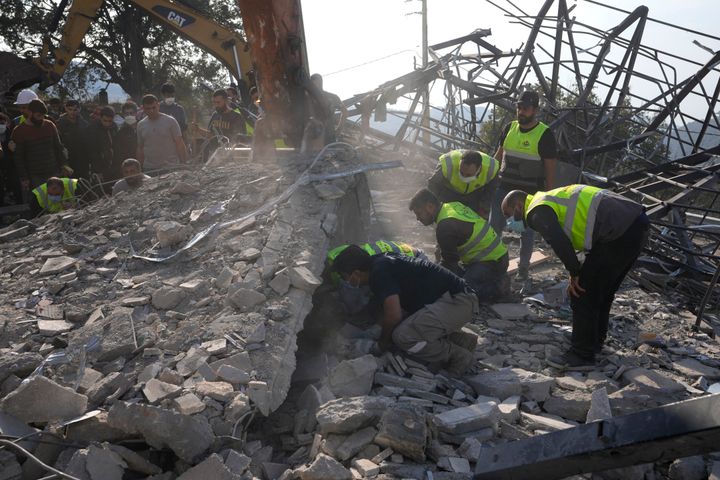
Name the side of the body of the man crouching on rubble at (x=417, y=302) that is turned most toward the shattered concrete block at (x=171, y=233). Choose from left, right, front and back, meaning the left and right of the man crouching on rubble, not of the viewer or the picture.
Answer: front

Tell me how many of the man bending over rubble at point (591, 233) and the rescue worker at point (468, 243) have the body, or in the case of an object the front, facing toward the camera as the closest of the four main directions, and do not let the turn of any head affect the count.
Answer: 0

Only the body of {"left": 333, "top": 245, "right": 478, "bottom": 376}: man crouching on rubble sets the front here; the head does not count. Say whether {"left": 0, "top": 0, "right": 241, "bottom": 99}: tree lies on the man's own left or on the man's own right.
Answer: on the man's own right

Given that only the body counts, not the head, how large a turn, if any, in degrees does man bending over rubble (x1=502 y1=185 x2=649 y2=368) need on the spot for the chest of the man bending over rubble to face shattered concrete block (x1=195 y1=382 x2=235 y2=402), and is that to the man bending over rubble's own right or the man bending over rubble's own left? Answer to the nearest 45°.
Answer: approximately 45° to the man bending over rubble's own left

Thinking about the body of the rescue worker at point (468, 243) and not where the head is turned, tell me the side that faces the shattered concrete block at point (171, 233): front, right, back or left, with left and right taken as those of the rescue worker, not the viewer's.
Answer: front

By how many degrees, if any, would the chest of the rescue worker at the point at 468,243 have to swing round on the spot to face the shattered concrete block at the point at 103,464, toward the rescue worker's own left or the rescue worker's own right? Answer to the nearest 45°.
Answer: approximately 45° to the rescue worker's own left

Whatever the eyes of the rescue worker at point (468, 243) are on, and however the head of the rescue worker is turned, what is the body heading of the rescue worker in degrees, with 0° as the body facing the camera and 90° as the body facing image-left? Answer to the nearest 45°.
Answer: approximately 90°

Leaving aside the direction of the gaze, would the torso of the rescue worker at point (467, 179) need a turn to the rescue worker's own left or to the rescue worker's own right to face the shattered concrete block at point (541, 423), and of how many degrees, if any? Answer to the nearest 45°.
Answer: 0° — they already face it

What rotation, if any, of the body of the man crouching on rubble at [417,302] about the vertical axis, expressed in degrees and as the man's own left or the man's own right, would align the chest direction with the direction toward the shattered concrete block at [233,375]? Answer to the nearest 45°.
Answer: approximately 45° to the man's own left

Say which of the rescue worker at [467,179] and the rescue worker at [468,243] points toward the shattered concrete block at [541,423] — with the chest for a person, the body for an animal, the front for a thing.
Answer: the rescue worker at [467,179]

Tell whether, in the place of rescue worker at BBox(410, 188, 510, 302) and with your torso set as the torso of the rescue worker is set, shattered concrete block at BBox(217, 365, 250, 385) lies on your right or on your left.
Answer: on your left

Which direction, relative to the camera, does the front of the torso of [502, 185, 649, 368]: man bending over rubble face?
to the viewer's left

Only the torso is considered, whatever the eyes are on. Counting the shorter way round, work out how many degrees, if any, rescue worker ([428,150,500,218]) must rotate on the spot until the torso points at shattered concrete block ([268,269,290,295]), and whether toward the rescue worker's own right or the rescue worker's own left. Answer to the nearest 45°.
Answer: approximately 45° to the rescue worker's own right

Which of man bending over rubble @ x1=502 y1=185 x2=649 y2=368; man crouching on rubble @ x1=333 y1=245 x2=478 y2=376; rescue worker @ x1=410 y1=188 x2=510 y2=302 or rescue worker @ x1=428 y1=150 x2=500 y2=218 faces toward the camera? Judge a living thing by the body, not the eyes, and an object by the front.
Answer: rescue worker @ x1=428 y1=150 x2=500 y2=218

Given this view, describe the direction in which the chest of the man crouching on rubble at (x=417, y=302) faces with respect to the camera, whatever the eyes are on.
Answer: to the viewer's left

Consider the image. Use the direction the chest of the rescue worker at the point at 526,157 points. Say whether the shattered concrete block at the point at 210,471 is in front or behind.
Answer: in front

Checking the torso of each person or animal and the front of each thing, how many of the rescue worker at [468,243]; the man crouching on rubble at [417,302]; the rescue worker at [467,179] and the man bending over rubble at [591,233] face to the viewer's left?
3
